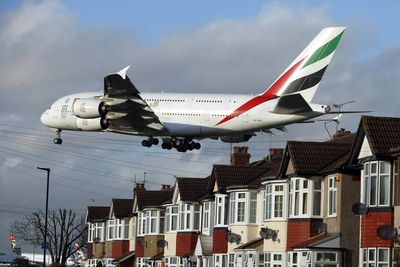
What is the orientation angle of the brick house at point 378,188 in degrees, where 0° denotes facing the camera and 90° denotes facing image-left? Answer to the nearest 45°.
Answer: approximately 45°
